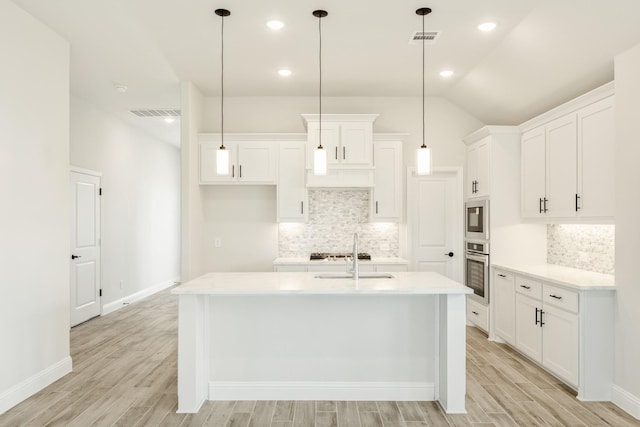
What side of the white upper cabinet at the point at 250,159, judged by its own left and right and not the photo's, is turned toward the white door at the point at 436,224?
left

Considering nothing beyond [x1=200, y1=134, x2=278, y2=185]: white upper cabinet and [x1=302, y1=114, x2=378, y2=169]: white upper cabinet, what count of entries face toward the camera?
2

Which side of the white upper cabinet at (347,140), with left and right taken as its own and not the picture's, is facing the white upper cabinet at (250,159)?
right

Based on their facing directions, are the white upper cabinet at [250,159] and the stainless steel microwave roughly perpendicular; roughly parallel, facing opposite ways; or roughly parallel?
roughly perpendicular

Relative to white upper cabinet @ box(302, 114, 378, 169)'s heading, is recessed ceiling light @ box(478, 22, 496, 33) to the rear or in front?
in front

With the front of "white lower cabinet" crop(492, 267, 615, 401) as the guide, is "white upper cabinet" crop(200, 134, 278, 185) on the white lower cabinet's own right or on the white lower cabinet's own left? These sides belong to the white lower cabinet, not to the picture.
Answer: on the white lower cabinet's own right

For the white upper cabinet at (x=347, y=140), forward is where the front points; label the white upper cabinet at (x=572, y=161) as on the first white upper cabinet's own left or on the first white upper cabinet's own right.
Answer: on the first white upper cabinet's own left

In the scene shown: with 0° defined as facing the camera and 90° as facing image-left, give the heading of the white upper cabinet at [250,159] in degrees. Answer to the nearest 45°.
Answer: approximately 0°
